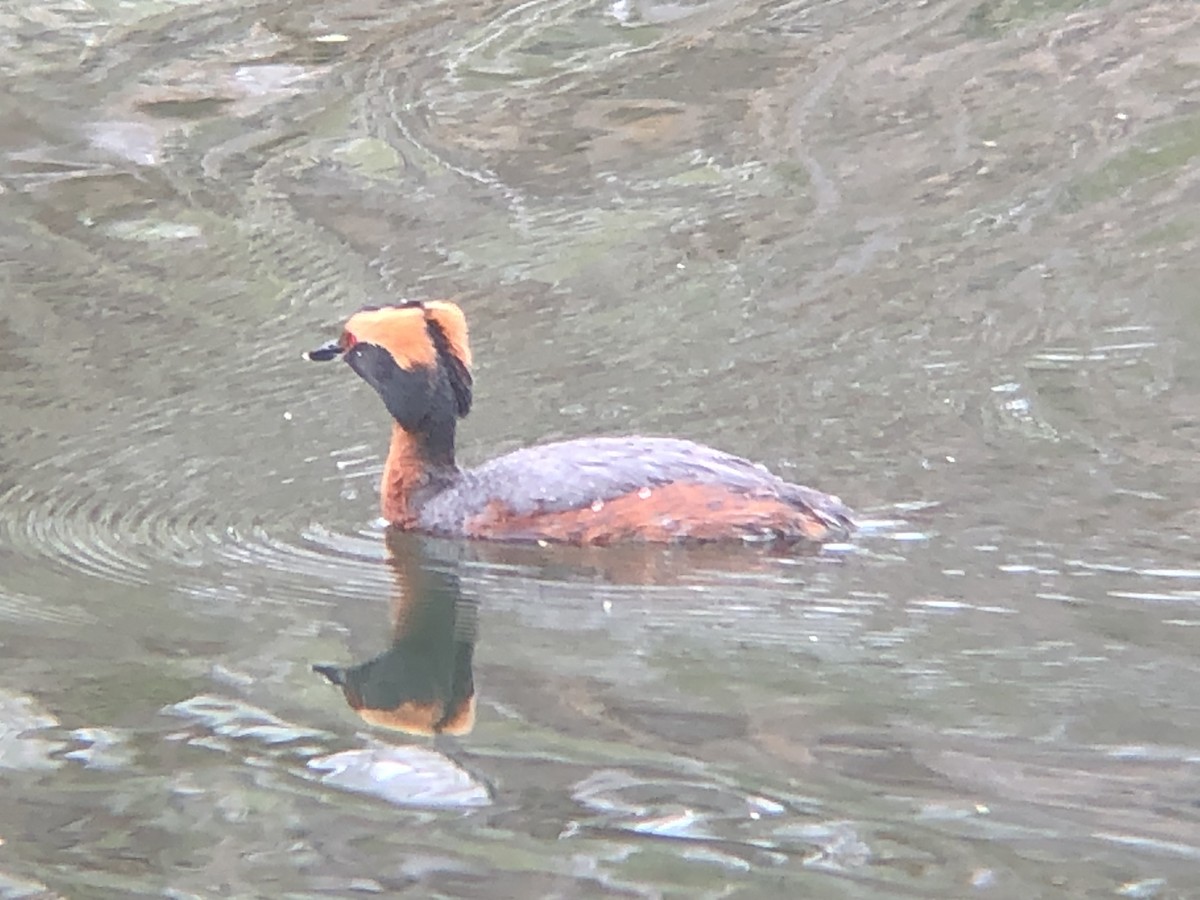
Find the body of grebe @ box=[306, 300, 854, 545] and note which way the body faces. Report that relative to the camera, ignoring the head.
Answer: to the viewer's left
